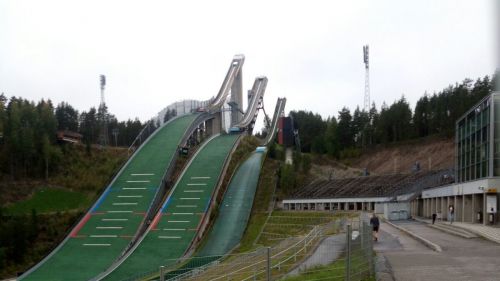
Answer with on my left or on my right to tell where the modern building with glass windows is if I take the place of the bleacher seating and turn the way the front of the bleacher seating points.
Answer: on my left

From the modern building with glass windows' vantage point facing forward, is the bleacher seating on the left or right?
on its right

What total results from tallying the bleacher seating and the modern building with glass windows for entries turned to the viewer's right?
0

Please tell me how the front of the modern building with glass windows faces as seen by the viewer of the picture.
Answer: facing the viewer and to the left of the viewer

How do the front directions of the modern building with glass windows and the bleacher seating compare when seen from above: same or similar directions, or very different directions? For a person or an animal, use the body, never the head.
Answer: same or similar directions
